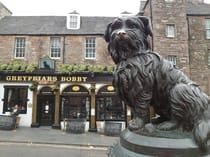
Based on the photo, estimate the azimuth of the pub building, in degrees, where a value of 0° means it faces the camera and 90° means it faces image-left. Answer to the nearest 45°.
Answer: approximately 0°
